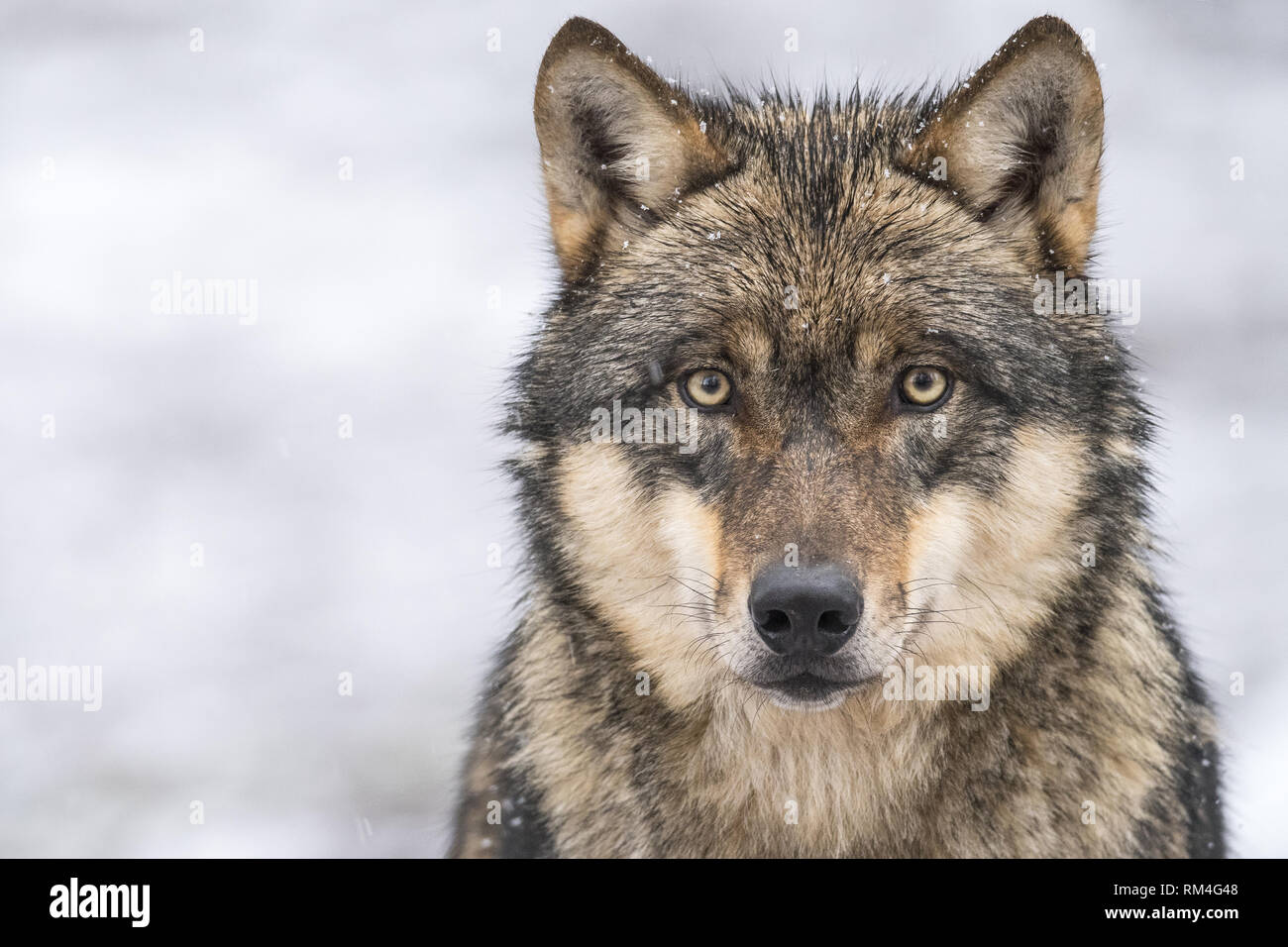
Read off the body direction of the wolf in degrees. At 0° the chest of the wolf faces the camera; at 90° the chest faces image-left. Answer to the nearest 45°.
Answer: approximately 0°
